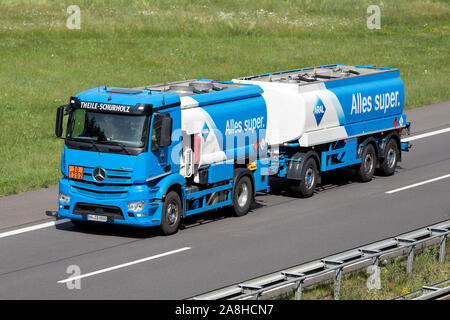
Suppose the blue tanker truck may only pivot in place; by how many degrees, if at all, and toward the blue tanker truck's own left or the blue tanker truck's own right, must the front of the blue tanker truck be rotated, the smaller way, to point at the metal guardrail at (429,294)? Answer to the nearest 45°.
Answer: approximately 90° to the blue tanker truck's own left

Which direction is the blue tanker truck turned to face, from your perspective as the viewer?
facing the viewer and to the left of the viewer
